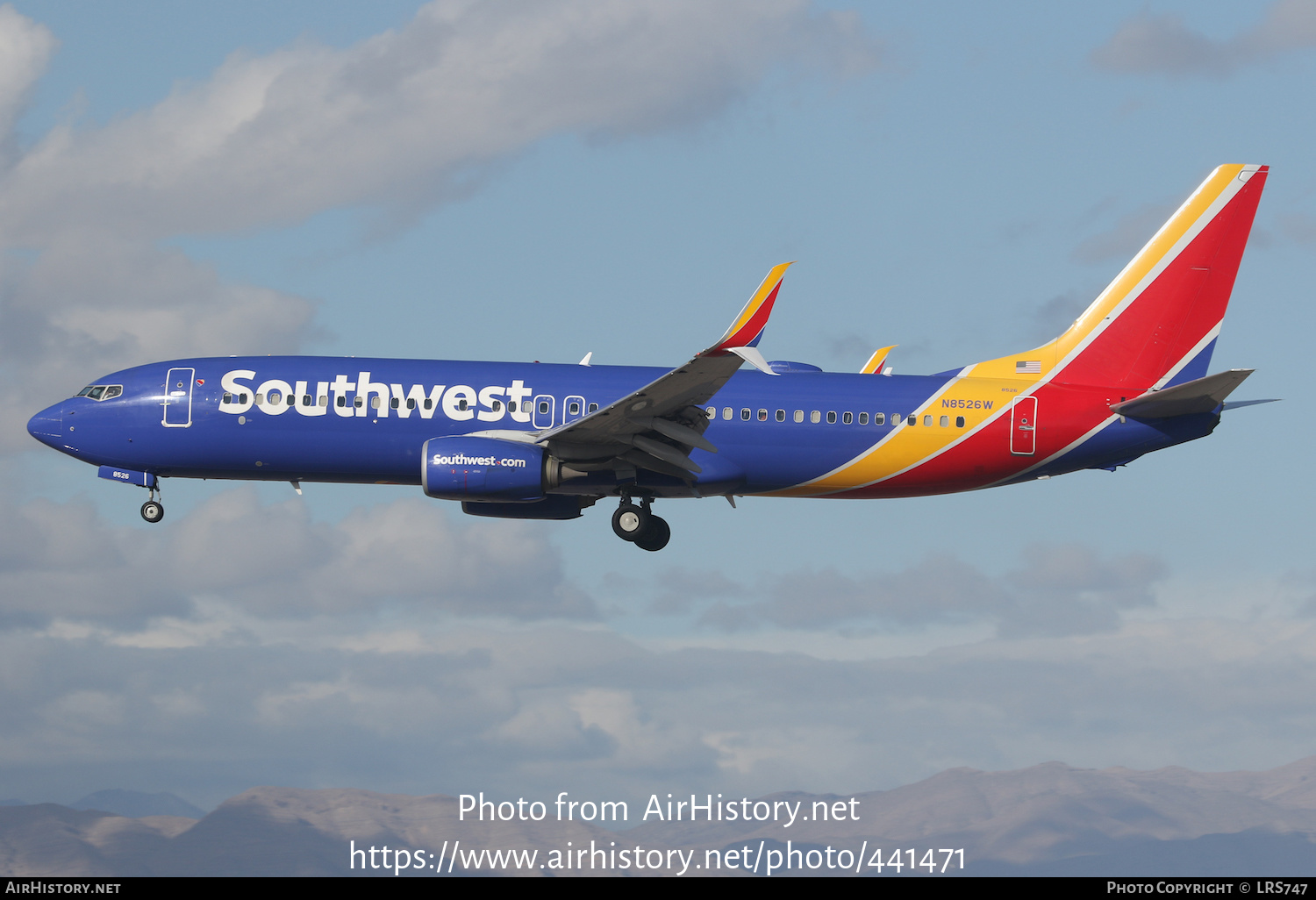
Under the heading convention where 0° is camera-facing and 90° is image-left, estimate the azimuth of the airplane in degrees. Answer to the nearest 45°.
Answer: approximately 90°
